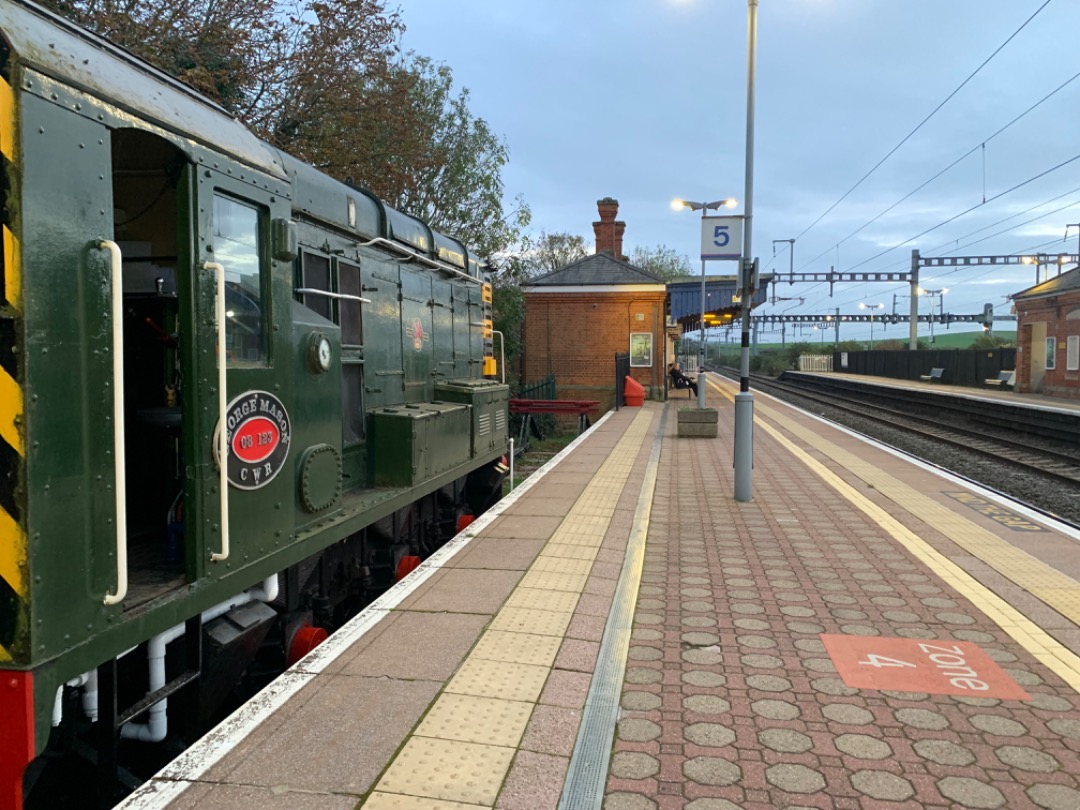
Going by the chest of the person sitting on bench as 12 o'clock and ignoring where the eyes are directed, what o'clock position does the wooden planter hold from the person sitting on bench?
The wooden planter is roughly at 3 o'clock from the person sitting on bench.

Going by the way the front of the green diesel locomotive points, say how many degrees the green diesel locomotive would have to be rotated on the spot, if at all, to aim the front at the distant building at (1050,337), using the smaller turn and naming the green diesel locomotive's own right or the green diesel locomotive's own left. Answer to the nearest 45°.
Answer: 0° — it already faces it

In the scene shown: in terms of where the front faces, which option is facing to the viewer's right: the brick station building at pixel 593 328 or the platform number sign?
the brick station building

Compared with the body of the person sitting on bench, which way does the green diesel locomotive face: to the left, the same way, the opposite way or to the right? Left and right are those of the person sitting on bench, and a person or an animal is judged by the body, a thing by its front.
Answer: to the left

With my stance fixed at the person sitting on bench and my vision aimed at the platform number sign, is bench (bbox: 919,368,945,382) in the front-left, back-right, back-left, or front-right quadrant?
back-left

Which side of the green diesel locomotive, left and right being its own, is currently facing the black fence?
front

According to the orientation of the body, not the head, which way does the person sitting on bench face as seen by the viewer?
to the viewer's right

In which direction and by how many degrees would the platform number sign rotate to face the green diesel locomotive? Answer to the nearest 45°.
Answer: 0° — it already faces it

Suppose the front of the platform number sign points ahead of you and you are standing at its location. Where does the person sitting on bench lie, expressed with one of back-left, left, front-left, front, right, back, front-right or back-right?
back

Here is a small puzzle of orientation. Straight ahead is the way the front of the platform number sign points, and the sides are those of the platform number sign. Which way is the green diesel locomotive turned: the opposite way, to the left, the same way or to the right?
the opposite way

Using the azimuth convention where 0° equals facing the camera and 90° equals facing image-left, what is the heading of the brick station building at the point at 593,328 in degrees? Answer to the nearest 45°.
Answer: approximately 270°

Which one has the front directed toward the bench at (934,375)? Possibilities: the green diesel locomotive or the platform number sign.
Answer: the green diesel locomotive
